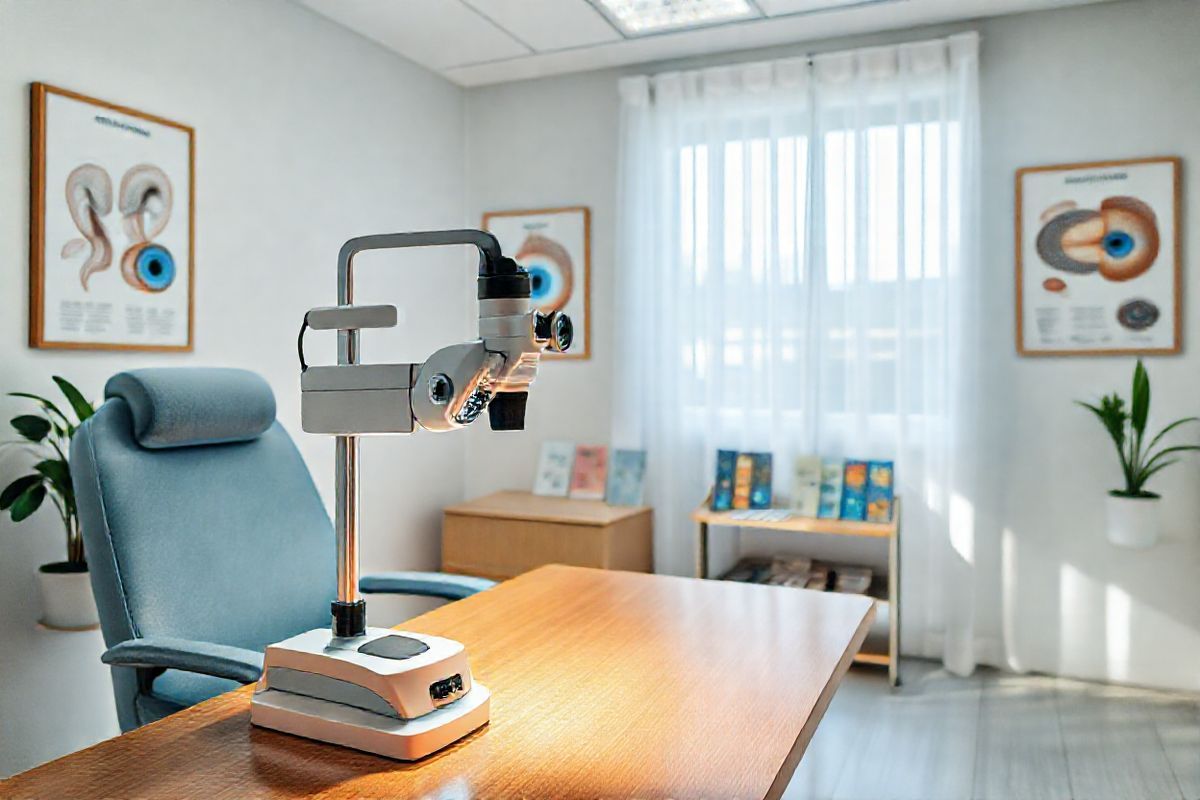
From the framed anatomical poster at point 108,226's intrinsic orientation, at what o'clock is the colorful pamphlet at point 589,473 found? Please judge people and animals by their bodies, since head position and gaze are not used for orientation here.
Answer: The colorful pamphlet is roughly at 10 o'clock from the framed anatomical poster.

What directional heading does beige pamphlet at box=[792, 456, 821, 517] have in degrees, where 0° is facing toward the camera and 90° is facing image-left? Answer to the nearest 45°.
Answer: approximately 0°

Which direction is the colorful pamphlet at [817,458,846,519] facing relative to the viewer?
toward the camera

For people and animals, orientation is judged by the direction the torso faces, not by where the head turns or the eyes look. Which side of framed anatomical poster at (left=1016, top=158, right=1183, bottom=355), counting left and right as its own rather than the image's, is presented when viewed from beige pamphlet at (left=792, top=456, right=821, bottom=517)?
right

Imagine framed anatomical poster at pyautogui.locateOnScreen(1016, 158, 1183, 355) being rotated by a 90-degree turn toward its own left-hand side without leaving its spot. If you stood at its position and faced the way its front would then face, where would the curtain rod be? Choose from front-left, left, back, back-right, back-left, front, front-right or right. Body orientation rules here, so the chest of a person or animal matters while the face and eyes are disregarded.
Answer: back

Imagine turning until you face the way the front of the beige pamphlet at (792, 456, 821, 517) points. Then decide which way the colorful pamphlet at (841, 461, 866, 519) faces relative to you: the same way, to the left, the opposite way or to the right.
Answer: the same way

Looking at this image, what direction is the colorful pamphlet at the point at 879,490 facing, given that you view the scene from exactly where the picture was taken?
facing the viewer

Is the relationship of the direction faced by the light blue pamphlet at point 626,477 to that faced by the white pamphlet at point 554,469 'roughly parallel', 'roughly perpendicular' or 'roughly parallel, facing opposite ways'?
roughly parallel

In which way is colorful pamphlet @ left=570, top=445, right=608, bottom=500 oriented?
toward the camera

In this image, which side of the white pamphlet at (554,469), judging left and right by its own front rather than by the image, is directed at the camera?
front

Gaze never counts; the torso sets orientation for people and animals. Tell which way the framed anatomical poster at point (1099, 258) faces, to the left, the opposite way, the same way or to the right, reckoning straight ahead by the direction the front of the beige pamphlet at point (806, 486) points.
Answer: the same way

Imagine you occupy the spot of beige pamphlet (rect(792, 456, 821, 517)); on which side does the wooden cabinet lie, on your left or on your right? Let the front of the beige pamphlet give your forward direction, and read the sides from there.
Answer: on your right

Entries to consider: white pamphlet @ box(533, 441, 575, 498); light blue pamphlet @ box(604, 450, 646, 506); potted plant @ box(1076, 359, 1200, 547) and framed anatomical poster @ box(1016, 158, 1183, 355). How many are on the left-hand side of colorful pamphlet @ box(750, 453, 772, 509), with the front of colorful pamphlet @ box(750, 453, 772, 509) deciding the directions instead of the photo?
2

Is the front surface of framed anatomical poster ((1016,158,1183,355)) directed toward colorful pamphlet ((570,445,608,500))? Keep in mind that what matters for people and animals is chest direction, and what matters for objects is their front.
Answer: no

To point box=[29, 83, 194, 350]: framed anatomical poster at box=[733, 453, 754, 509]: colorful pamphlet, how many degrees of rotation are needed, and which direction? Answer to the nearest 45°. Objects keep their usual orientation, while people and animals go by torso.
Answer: approximately 45° to its left

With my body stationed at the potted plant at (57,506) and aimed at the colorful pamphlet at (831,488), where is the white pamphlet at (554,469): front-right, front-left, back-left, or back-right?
front-left

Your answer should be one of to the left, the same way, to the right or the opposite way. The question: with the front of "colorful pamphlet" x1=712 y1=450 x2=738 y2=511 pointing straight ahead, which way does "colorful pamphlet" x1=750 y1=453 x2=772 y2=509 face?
the same way
